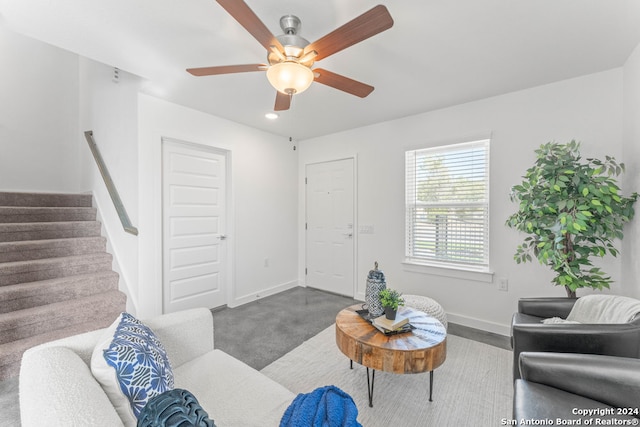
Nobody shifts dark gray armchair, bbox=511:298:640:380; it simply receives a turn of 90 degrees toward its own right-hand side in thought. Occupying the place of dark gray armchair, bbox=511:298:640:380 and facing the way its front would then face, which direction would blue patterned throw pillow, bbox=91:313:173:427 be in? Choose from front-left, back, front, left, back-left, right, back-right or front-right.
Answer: back-left

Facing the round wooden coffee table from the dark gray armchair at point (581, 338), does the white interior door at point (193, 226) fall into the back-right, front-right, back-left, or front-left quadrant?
front-right

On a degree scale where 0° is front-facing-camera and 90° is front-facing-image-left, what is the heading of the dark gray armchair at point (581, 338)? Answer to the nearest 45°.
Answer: approximately 90°

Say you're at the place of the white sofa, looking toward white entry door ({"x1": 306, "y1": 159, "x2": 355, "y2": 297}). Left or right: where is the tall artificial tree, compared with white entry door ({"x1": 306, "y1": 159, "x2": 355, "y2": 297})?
right

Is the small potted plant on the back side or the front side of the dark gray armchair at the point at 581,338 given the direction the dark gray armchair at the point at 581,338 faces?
on the front side

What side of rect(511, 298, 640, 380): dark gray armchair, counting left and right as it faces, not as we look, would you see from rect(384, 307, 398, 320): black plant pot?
front

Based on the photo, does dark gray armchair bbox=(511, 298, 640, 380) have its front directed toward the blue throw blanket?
no

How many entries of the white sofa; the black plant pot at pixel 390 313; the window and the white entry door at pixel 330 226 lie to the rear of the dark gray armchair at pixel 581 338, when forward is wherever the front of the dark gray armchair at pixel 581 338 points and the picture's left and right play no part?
0

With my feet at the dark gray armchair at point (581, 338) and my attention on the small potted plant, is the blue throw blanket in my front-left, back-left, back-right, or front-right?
front-left
